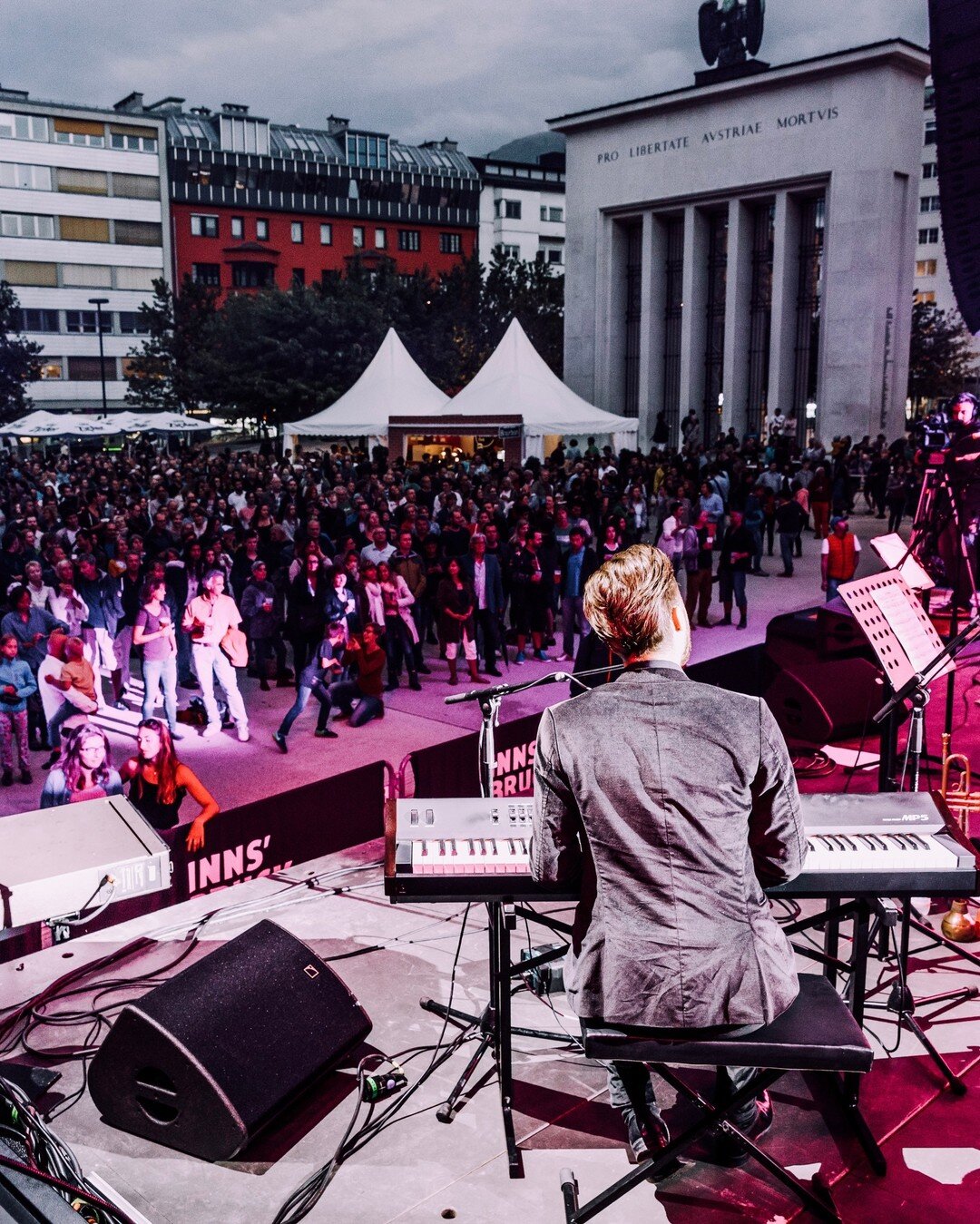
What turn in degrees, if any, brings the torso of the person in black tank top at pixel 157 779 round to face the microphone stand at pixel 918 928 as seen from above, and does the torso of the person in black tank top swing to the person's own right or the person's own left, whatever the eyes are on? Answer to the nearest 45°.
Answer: approximately 90° to the person's own left

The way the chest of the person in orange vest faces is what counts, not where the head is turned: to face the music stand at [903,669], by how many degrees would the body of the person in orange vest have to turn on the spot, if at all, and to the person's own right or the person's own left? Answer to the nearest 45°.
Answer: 0° — they already face it

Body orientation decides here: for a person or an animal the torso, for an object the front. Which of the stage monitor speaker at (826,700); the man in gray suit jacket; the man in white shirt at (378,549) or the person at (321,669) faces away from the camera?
the man in gray suit jacket

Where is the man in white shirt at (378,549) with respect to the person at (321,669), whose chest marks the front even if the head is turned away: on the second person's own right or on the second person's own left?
on the second person's own left

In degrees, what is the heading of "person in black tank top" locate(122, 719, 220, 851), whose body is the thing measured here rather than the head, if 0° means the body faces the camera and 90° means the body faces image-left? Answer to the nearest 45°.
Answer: approximately 45°

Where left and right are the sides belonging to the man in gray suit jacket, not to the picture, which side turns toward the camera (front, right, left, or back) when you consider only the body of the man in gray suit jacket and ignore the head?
back

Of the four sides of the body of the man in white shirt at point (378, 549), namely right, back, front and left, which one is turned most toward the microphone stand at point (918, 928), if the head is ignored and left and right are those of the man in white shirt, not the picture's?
front

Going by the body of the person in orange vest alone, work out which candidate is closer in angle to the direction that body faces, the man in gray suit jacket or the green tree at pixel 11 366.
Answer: the man in gray suit jacket

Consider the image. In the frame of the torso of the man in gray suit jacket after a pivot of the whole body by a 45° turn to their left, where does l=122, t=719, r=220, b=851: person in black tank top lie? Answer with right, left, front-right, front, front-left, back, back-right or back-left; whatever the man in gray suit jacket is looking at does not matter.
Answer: front

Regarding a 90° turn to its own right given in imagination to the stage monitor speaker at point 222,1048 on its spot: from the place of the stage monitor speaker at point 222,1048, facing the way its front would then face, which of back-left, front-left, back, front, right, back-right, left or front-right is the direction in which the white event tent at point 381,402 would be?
back-right

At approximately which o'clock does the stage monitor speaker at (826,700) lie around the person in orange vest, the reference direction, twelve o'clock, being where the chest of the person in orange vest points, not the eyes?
The stage monitor speaker is roughly at 12 o'clock from the person in orange vest.

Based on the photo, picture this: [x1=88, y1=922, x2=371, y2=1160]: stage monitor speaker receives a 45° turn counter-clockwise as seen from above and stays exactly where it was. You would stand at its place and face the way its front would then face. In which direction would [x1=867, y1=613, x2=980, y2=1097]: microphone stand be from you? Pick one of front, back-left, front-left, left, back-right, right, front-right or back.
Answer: front

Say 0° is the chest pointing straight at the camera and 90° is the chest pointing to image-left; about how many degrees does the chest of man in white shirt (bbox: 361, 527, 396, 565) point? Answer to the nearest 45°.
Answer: approximately 0°
